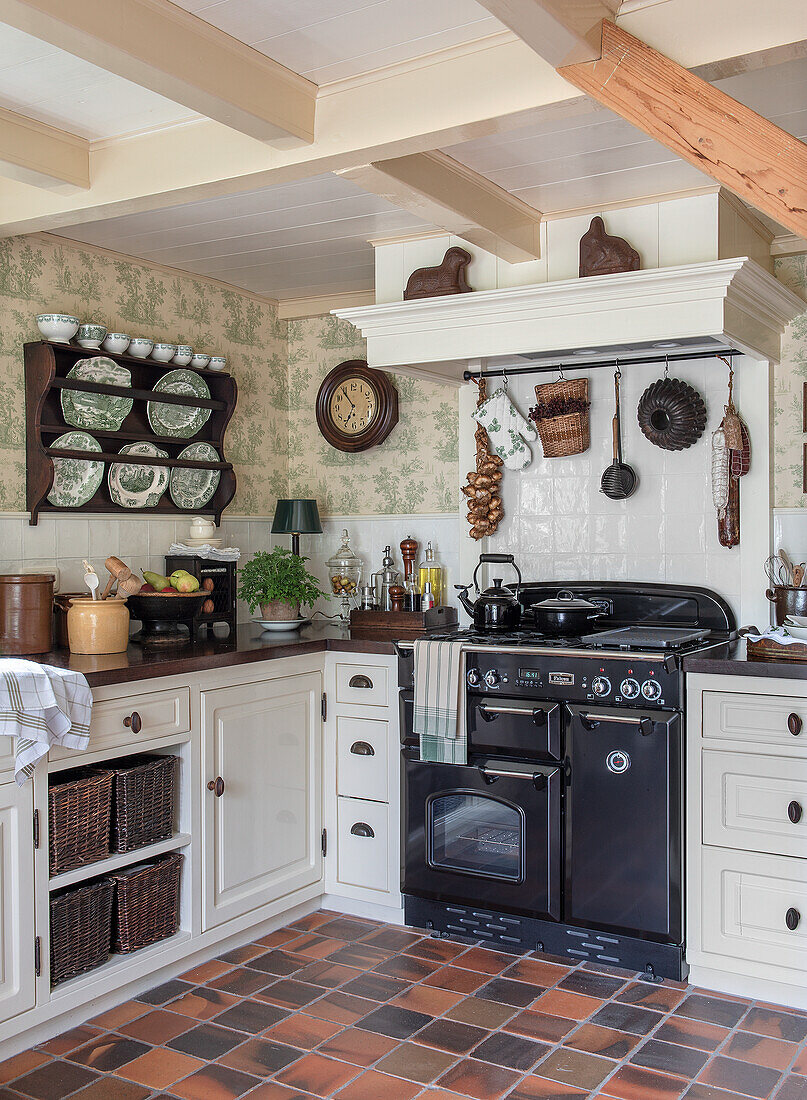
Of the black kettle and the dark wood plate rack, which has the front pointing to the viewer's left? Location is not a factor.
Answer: the black kettle

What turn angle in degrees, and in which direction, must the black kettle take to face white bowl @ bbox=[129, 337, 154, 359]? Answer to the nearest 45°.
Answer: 0° — it already faces it

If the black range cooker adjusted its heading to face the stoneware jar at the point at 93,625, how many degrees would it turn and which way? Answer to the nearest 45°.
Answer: approximately 45° to its right

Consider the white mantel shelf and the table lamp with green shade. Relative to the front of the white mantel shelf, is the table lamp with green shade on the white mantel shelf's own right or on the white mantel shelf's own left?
on the white mantel shelf's own right

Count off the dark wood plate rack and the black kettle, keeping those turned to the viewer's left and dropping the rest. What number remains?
1

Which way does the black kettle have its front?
to the viewer's left
